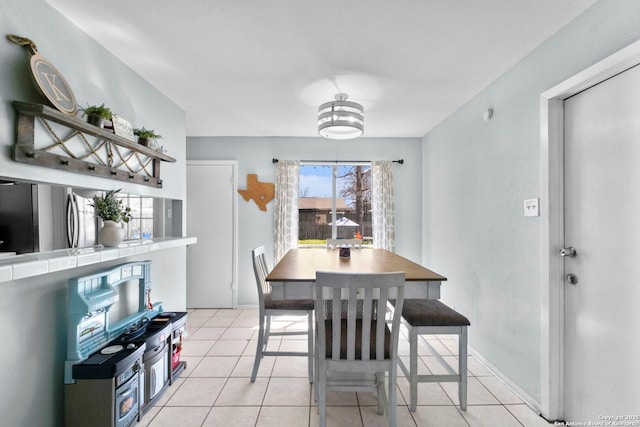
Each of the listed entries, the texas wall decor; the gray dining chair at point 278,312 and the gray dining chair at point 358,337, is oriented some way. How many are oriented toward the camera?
1

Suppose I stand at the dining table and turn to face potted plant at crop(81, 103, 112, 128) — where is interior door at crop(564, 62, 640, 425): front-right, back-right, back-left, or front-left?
back-left

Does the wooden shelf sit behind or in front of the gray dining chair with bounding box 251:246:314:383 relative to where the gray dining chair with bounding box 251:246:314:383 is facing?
behind

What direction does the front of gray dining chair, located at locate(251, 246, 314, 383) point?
to the viewer's right

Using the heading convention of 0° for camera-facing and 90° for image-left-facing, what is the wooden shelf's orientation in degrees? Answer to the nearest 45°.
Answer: approximately 315°

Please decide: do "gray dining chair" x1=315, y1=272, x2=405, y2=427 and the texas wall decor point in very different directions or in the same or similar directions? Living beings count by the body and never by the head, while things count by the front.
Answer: very different directions

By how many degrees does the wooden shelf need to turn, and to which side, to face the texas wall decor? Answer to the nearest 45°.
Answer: approximately 90° to its left

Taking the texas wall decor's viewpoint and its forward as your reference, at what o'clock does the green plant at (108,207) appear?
The green plant is roughly at 1 o'clock from the texas wall decor.

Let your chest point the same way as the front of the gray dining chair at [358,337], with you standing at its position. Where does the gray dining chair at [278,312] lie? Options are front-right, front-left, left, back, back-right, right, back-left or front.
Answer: front-left

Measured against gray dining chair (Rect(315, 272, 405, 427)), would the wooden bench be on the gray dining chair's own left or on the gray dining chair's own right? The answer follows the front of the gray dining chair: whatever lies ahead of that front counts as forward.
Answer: on the gray dining chair's own right

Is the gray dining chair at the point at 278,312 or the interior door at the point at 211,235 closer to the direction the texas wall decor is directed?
the gray dining chair

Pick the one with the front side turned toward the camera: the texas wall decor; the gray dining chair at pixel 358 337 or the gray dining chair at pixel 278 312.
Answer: the texas wall decor

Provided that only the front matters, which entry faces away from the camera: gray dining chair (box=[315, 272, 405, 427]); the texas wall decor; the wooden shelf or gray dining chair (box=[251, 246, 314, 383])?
gray dining chair (box=[315, 272, 405, 427])

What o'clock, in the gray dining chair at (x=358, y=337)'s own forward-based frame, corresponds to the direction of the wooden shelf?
The wooden shelf is roughly at 9 o'clock from the gray dining chair.

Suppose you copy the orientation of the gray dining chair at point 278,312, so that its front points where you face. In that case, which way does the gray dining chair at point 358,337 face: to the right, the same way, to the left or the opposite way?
to the left
